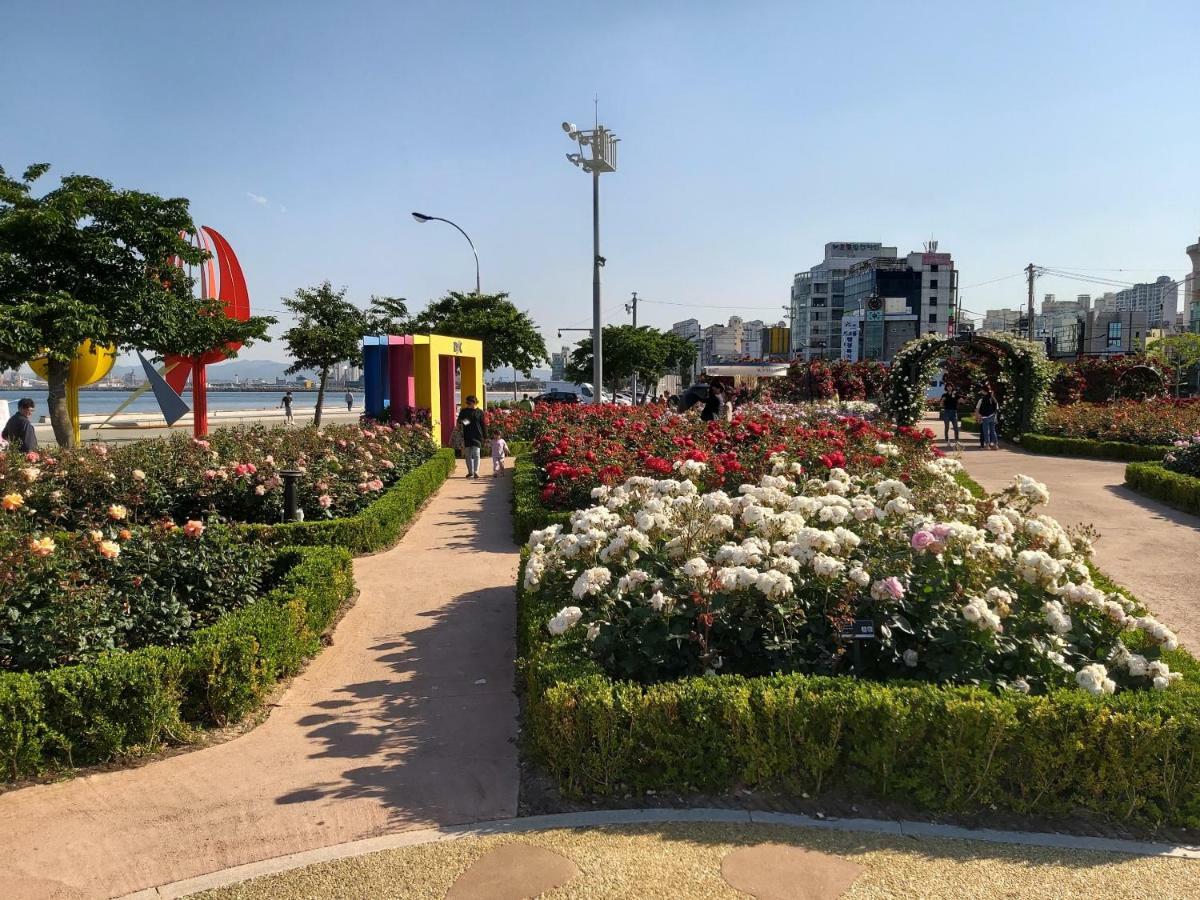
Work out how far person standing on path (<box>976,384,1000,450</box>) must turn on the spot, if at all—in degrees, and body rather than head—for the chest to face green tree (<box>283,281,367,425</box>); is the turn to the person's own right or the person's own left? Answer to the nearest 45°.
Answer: approximately 90° to the person's own right

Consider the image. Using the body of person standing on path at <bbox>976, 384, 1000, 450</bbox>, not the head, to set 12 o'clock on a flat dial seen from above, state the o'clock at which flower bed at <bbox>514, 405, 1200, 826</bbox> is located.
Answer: The flower bed is roughly at 12 o'clock from the person standing on path.

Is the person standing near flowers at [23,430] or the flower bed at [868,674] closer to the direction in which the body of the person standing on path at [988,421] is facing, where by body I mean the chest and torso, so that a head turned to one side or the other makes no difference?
the flower bed

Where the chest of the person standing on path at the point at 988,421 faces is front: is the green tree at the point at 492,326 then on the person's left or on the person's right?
on the person's right

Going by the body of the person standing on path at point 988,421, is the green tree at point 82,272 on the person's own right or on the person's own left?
on the person's own right
